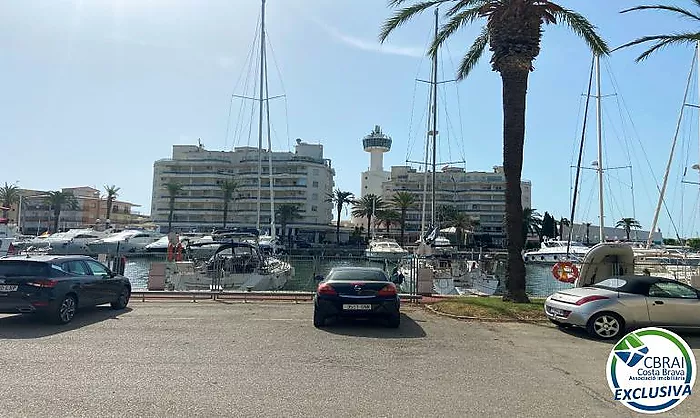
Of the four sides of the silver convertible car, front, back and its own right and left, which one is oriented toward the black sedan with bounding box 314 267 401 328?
back

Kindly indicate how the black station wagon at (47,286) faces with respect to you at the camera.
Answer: facing away from the viewer and to the right of the viewer

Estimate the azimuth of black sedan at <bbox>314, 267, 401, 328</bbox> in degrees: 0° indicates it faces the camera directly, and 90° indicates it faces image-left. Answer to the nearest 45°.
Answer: approximately 180°

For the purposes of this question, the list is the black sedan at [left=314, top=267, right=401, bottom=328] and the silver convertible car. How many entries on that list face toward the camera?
0

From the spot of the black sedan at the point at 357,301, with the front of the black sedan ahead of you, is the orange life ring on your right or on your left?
on your right

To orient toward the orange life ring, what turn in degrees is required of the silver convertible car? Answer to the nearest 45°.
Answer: approximately 45° to its left

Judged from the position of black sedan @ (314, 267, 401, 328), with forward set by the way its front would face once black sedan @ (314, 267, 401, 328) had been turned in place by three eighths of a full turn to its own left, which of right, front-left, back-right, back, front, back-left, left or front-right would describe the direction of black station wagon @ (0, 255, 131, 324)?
front-right

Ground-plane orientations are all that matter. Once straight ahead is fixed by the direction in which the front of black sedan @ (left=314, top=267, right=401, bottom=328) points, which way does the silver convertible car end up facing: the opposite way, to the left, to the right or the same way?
to the right

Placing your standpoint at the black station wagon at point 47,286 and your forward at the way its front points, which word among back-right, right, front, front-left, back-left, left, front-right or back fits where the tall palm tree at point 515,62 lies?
front-right

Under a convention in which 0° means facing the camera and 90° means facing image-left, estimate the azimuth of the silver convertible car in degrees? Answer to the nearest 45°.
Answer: approximately 225°
